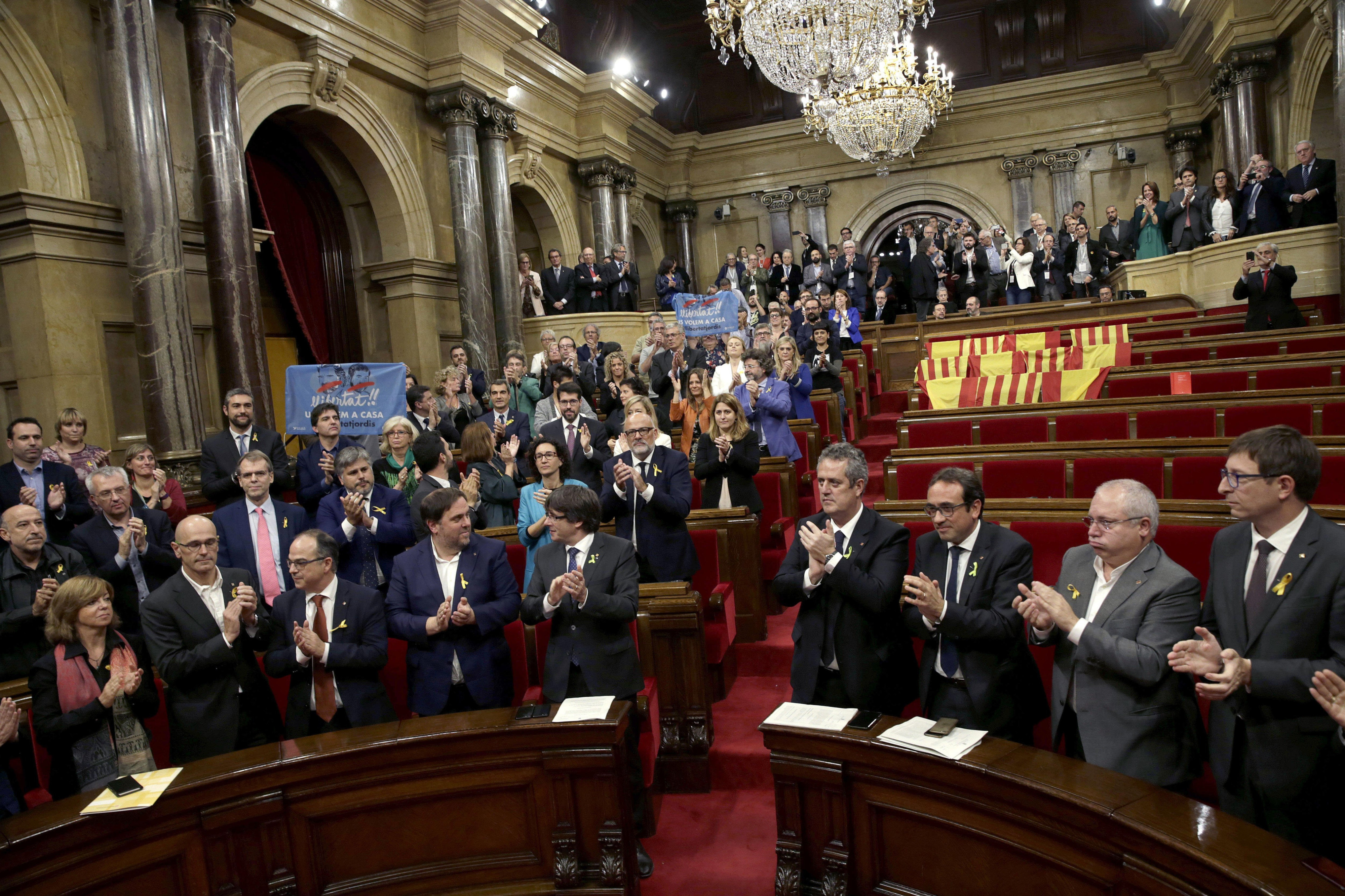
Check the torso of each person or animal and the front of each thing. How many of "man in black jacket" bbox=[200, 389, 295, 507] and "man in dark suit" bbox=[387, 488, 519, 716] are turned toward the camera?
2

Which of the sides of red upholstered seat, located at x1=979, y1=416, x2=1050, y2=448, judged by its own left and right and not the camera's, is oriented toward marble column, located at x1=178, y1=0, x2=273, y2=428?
right

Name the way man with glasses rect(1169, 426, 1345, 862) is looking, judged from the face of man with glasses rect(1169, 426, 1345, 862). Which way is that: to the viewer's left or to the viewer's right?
to the viewer's left

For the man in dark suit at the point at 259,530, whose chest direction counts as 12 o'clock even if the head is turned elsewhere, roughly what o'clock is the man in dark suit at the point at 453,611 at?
the man in dark suit at the point at 453,611 is roughly at 11 o'clock from the man in dark suit at the point at 259,530.

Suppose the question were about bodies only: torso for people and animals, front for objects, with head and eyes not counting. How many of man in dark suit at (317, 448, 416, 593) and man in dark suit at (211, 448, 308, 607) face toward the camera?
2

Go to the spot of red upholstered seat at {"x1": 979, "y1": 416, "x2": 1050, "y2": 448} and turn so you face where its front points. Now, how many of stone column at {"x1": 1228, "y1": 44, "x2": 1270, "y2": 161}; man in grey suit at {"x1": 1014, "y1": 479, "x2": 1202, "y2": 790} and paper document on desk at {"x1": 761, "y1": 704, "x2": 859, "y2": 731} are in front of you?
2

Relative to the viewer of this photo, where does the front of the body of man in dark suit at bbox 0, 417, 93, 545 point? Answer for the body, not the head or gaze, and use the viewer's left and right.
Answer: facing the viewer and to the right of the viewer

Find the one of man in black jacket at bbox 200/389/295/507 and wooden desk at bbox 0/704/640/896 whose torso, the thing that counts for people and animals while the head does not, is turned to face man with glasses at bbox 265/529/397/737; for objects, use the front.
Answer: the man in black jacket

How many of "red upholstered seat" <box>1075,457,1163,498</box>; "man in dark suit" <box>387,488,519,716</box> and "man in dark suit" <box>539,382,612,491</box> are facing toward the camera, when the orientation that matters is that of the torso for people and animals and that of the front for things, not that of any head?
3

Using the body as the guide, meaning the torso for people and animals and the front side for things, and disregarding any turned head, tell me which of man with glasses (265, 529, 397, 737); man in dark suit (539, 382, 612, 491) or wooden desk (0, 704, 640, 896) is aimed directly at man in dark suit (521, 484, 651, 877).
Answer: man in dark suit (539, 382, 612, 491)

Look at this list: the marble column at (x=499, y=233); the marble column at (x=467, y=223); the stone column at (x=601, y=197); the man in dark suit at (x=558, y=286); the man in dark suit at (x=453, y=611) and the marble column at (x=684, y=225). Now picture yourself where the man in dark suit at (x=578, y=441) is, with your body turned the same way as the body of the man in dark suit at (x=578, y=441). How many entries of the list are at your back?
5

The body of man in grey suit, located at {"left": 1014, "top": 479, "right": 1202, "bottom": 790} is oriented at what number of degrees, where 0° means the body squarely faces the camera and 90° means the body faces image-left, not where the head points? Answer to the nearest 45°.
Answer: approximately 45°
